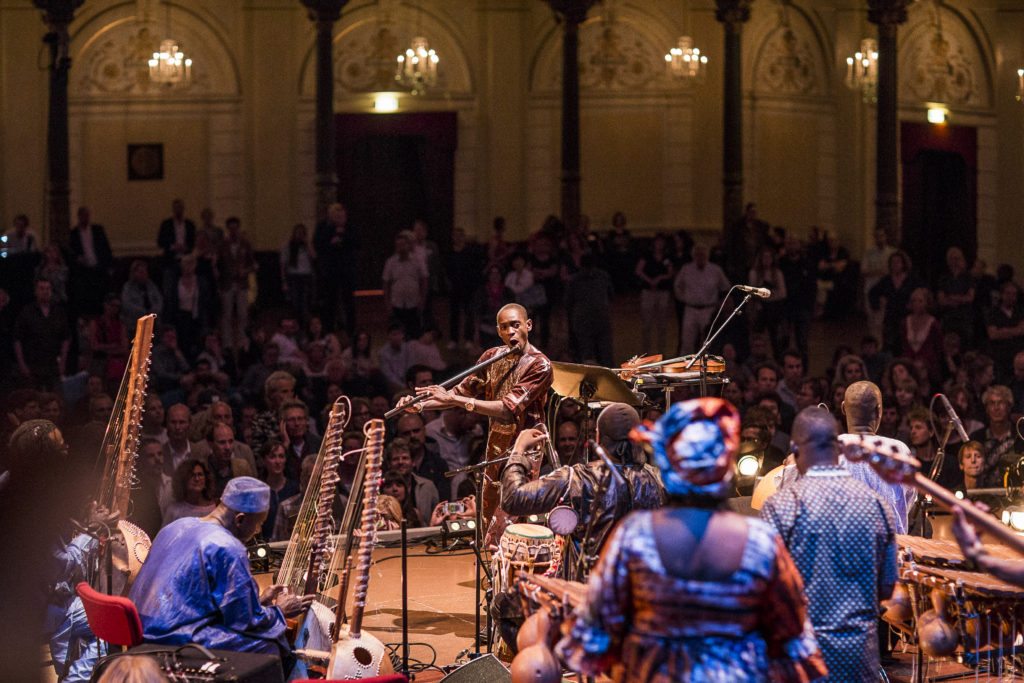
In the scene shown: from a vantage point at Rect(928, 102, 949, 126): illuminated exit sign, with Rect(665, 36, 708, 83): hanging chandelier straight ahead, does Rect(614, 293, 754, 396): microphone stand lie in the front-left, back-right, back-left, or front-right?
front-left

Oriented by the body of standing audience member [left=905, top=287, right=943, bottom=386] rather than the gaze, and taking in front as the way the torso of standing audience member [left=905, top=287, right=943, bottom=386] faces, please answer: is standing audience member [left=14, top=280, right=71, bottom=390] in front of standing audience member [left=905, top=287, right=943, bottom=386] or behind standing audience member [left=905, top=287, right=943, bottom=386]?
in front

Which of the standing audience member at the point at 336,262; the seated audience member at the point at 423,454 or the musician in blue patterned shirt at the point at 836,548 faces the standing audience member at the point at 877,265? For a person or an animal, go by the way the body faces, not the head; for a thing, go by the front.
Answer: the musician in blue patterned shirt

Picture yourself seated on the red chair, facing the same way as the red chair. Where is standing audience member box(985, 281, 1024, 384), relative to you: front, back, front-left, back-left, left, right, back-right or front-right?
front

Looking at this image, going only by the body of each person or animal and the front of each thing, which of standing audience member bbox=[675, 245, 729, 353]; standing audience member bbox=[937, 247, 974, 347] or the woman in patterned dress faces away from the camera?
the woman in patterned dress

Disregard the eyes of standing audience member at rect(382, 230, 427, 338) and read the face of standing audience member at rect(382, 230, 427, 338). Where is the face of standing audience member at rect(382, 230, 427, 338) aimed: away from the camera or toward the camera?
toward the camera

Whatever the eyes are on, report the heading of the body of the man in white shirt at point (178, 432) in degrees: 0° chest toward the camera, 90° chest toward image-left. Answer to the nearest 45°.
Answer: approximately 0°

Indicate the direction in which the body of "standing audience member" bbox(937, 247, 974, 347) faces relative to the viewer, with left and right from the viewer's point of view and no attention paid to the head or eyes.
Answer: facing the viewer

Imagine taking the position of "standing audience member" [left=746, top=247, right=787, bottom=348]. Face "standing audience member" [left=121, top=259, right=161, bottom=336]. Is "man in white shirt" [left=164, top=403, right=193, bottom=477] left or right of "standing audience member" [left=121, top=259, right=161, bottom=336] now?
left

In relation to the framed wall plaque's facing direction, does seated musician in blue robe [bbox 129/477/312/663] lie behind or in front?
in front

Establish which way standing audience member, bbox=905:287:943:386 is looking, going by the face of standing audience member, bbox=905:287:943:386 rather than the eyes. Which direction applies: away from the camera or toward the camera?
toward the camera

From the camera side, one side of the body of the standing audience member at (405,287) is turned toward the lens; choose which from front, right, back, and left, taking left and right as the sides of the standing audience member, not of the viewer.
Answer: front

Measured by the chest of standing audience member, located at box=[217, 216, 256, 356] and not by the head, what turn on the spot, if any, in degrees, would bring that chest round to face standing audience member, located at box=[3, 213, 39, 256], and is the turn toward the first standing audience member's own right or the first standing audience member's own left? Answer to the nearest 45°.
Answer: approximately 90° to the first standing audience member's own right

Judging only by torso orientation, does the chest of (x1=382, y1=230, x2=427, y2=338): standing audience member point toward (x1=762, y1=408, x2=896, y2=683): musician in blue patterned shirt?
yes

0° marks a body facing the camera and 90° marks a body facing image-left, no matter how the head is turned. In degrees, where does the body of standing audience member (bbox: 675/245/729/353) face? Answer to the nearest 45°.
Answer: approximately 0°

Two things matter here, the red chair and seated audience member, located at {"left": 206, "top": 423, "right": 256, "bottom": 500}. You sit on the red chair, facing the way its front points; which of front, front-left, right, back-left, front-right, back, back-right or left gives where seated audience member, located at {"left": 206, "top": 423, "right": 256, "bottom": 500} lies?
front-left

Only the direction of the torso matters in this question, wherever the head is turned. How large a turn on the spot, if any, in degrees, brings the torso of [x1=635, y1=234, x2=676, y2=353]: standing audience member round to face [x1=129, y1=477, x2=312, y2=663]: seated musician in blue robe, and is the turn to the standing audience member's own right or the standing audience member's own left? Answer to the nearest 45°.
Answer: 0° — they already face them

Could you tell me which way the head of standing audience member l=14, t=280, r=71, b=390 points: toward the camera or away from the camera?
toward the camera

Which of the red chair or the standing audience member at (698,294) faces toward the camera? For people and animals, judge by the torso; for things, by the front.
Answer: the standing audience member

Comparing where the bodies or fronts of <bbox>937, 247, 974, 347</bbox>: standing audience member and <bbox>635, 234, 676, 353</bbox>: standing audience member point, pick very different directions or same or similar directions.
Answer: same or similar directions

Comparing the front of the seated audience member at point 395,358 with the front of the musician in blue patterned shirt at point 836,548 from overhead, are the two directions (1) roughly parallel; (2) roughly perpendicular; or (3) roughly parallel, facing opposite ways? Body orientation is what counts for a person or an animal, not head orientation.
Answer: roughly parallel, facing opposite ways

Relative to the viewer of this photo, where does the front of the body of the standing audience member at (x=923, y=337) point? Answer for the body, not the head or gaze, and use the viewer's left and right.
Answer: facing the viewer and to the left of the viewer
